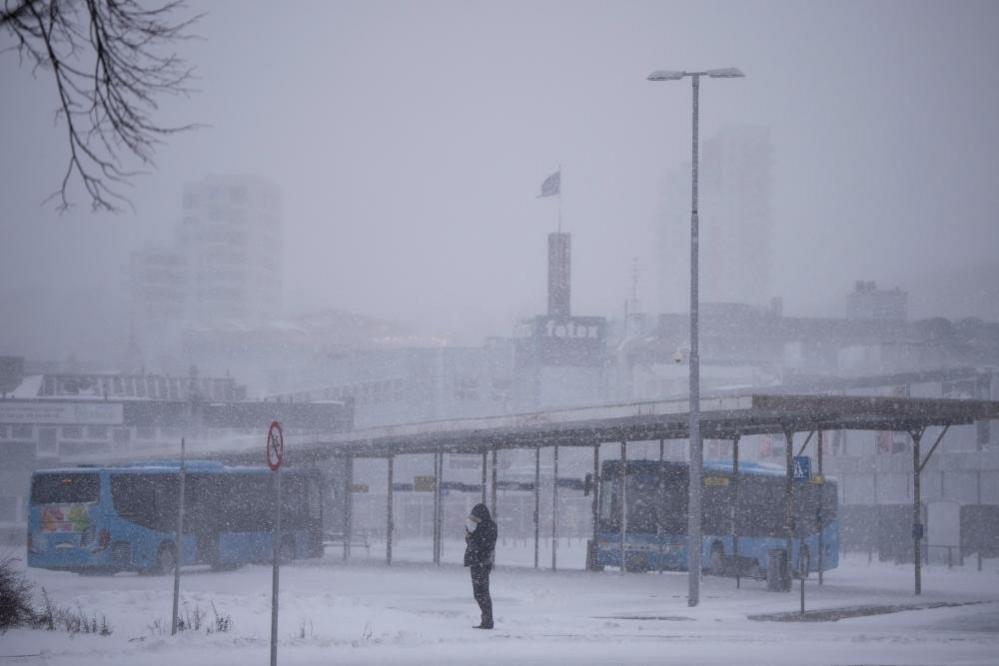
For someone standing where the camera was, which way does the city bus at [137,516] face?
facing away from the viewer and to the right of the viewer

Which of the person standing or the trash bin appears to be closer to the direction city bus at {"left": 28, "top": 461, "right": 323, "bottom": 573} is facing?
the trash bin

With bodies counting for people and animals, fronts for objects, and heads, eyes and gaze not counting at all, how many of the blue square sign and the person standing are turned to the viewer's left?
1

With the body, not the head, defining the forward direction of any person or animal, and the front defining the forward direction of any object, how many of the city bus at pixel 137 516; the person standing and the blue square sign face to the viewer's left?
1

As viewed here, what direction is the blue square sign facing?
toward the camera

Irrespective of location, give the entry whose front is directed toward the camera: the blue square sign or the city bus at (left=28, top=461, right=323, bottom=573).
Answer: the blue square sign

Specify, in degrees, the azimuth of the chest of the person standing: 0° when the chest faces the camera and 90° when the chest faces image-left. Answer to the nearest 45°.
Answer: approximately 90°

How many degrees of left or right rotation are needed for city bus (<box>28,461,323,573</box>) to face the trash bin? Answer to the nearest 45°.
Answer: approximately 90° to its right

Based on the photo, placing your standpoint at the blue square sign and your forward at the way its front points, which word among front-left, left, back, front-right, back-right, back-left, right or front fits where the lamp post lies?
right

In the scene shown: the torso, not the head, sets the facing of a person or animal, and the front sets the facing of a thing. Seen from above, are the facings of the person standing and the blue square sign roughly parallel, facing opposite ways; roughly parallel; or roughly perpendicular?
roughly perpendicular
